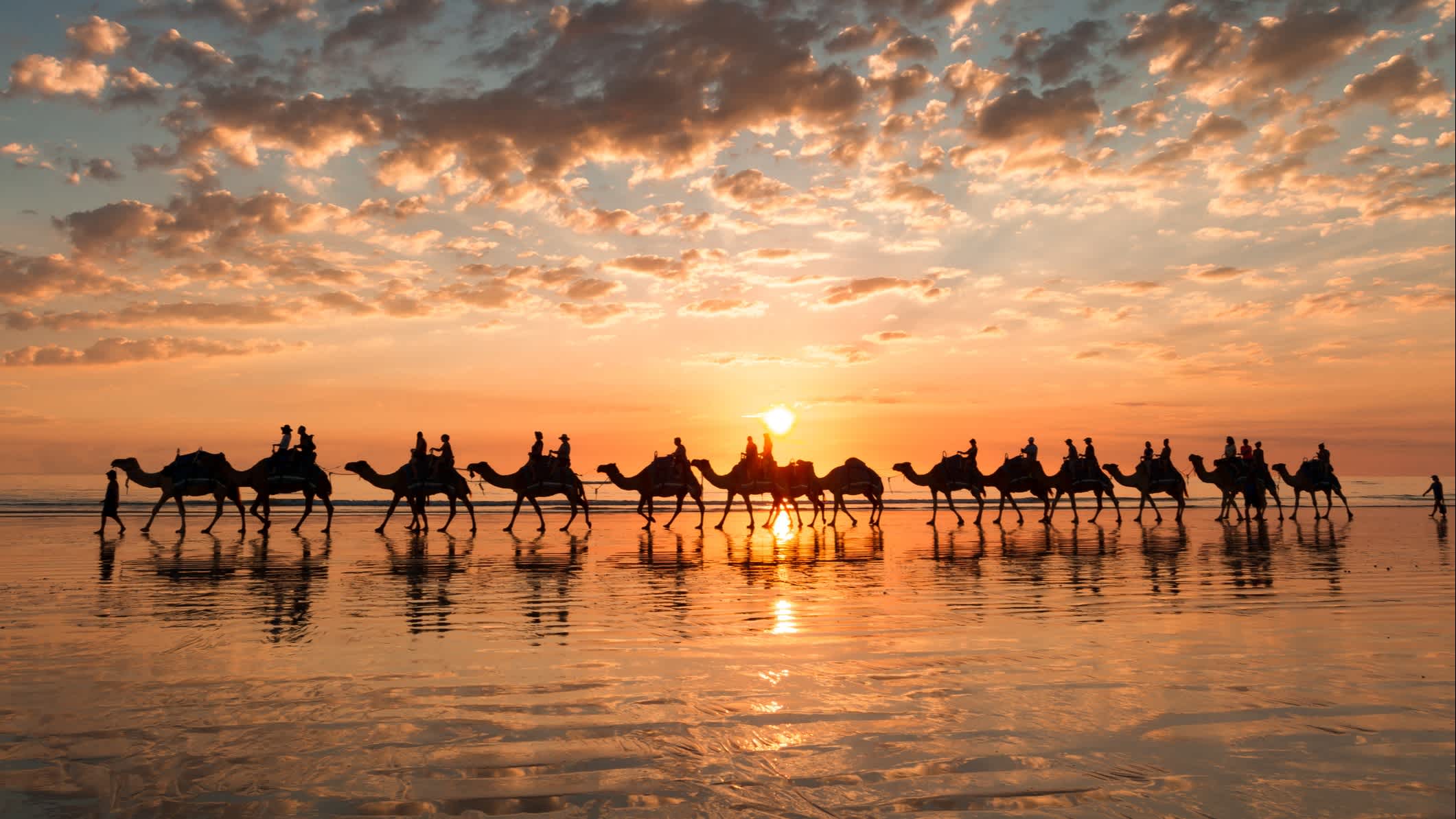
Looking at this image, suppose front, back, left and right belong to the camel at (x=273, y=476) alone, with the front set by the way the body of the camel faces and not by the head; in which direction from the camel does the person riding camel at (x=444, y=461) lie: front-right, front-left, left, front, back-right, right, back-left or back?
back

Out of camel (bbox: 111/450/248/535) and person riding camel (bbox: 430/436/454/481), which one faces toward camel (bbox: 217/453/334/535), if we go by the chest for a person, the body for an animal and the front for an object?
the person riding camel

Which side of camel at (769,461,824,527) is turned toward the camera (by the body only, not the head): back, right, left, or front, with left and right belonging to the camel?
left

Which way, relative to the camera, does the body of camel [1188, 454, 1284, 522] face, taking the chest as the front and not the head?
to the viewer's left

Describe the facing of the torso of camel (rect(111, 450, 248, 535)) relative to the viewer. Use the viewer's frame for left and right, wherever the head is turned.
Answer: facing to the left of the viewer

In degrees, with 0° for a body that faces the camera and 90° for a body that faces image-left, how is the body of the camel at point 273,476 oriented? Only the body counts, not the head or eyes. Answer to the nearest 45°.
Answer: approximately 90°

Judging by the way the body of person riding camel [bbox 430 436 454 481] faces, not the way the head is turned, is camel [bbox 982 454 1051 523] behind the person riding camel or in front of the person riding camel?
behind

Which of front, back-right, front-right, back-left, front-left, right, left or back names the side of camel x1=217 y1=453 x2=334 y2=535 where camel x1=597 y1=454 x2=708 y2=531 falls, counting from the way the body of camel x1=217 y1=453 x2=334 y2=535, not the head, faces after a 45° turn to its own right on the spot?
back-right

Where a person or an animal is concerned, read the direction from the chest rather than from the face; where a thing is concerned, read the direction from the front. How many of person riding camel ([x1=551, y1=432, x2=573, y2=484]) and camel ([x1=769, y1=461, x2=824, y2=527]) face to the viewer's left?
2

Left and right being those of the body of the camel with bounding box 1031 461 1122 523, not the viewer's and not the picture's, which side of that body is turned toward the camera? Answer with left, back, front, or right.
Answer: left

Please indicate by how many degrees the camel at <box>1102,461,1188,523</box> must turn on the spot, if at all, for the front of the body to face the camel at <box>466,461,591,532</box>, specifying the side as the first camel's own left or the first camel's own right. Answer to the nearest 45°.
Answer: approximately 45° to the first camel's own left

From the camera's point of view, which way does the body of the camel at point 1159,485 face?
to the viewer's left

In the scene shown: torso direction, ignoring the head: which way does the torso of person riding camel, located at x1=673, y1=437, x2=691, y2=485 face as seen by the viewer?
to the viewer's left
